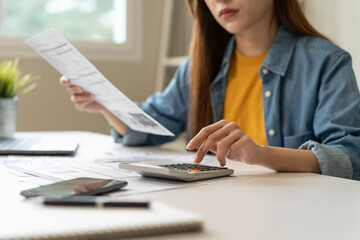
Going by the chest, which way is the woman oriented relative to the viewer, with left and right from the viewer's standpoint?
facing the viewer and to the left of the viewer

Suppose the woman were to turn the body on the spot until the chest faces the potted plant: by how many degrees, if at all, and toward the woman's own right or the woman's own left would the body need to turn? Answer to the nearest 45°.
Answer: approximately 45° to the woman's own right

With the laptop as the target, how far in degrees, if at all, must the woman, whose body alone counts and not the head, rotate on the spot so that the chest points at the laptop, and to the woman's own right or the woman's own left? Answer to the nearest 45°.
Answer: approximately 45° to the woman's own right

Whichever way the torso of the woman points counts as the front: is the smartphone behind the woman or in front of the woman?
in front
